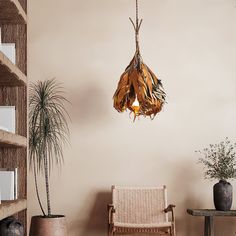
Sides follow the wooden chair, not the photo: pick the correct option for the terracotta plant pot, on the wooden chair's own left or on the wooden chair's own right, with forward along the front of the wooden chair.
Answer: on the wooden chair's own right

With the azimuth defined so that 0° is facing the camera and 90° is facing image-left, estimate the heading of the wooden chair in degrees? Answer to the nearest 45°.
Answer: approximately 0°

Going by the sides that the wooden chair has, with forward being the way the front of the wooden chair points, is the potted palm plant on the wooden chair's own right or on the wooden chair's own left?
on the wooden chair's own right
